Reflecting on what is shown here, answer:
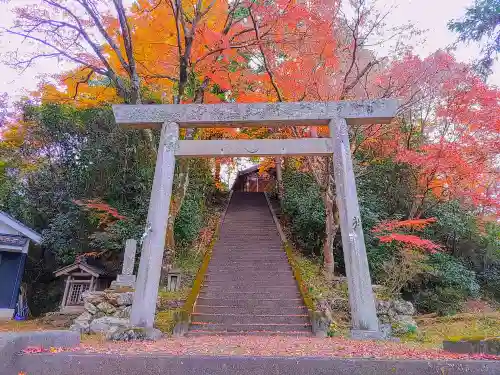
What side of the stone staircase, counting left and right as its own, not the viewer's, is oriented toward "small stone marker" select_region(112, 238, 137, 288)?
right

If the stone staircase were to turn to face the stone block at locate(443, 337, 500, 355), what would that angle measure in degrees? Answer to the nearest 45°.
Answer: approximately 45° to its left

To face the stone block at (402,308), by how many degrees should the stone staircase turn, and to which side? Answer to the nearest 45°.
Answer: approximately 90° to its left

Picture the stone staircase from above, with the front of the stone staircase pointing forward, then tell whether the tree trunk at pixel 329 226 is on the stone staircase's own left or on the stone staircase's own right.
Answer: on the stone staircase's own left

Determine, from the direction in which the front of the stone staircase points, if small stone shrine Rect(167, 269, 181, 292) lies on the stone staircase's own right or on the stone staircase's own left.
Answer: on the stone staircase's own right

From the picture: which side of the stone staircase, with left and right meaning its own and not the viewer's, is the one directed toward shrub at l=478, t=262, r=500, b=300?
left

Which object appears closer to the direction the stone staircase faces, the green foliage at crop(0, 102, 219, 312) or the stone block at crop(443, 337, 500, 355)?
the stone block

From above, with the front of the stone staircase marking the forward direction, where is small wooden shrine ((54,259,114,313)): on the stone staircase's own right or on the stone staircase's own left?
on the stone staircase's own right

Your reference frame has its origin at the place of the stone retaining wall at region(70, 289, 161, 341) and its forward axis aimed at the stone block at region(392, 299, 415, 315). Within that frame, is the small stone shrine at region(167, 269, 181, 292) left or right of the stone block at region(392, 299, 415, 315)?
left

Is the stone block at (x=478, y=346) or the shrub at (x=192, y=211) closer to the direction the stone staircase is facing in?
the stone block

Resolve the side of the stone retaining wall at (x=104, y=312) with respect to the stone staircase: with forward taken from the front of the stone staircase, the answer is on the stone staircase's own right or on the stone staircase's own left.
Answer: on the stone staircase's own right

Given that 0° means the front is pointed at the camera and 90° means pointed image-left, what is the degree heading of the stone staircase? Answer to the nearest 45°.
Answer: approximately 0°
